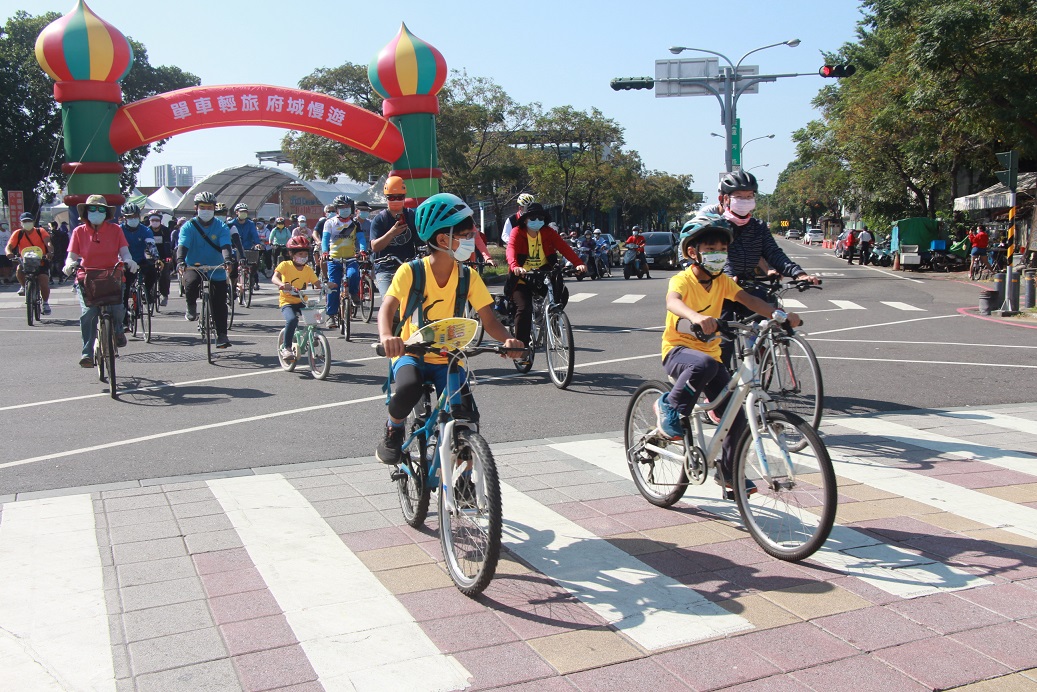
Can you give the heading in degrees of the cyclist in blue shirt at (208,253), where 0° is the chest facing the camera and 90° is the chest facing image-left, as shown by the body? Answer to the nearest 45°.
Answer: approximately 0°

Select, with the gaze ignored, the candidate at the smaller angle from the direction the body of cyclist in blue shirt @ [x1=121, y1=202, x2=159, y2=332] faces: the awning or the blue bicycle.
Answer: the blue bicycle

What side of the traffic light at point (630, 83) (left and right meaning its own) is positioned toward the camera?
back

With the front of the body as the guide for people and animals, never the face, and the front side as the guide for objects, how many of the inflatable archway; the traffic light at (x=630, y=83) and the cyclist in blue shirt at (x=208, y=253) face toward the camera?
2

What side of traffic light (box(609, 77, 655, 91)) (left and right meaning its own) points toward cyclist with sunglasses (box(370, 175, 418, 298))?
back

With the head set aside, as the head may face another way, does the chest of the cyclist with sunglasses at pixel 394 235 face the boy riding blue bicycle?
yes

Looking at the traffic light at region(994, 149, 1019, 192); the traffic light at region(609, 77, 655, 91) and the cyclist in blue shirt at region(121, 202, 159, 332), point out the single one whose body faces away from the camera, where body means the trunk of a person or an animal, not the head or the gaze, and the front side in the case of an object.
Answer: the traffic light at region(609, 77, 655, 91)

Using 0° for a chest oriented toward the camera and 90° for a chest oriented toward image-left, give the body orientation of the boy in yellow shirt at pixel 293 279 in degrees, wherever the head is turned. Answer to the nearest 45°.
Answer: approximately 315°

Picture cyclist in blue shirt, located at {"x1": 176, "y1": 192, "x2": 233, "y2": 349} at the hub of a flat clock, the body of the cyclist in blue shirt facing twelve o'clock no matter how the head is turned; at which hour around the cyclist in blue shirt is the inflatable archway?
The inflatable archway is roughly at 6 o'clock from the cyclist in blue shirt.
